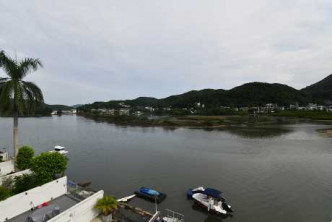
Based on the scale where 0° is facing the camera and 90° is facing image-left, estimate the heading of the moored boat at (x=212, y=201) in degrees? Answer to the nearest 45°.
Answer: approximately 135°

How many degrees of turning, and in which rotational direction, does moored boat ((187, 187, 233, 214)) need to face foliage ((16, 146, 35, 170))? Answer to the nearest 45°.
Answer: approximately 45° to its left

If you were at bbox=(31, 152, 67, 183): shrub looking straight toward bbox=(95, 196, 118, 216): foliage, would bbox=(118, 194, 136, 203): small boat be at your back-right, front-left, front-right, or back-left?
front-left

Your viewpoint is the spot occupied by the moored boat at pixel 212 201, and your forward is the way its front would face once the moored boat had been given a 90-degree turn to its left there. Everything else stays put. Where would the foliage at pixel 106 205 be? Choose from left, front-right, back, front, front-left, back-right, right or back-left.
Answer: front

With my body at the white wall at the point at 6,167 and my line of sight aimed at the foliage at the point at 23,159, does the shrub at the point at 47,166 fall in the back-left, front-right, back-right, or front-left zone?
front-right

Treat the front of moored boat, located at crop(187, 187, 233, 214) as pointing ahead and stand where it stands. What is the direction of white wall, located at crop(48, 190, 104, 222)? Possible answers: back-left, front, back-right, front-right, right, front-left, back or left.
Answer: left
